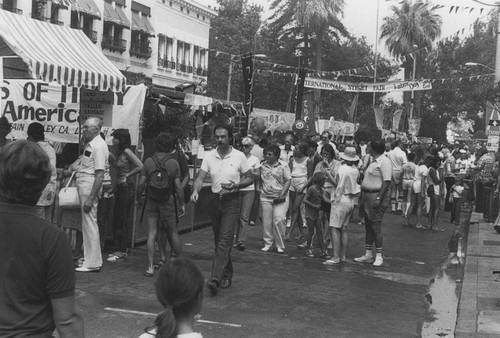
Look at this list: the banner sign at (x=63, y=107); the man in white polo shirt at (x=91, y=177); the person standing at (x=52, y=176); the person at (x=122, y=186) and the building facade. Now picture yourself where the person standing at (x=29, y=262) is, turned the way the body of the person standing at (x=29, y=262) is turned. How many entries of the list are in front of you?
5

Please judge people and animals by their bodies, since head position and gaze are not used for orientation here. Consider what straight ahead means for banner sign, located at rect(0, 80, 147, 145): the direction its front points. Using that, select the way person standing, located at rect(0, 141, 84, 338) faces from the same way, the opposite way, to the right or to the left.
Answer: the opposite way

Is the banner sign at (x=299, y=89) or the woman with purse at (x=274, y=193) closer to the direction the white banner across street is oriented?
the woman with purse

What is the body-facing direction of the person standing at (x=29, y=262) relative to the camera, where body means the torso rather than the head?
away from the camera

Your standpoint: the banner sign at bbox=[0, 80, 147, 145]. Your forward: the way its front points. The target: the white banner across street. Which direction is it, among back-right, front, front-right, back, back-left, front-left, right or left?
back-left

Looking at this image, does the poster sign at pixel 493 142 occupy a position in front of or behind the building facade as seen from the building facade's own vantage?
in front

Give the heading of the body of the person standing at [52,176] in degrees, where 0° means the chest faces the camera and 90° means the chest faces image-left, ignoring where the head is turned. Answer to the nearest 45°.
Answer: approximately 180°

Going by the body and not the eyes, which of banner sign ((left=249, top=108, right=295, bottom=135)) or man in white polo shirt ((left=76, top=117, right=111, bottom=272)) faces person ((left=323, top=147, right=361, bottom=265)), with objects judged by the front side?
the banner sign

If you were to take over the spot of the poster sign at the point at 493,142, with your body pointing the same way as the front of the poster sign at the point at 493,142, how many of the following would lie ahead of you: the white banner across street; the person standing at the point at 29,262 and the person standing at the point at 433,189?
2

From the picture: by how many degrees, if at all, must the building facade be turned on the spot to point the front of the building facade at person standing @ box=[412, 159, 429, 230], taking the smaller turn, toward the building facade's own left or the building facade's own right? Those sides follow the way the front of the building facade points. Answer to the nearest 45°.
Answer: approximately 45° to the building facade's own right

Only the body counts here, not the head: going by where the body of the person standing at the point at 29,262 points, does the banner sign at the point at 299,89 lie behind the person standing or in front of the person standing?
in front
